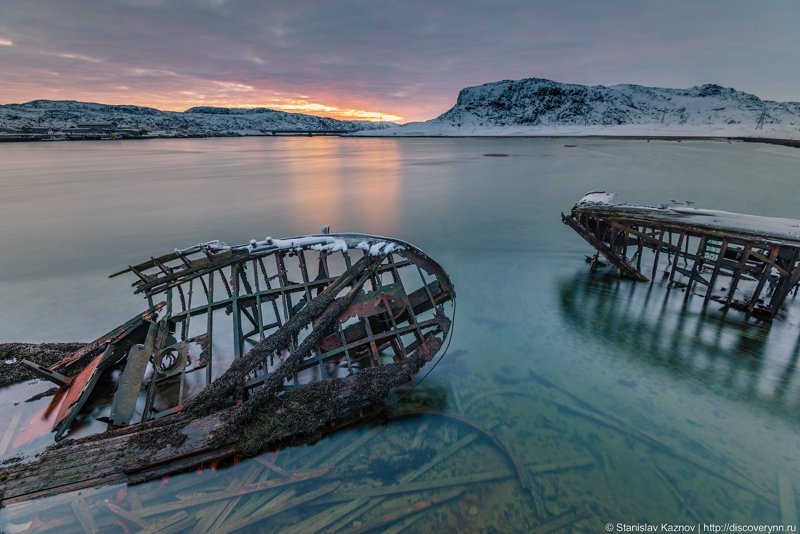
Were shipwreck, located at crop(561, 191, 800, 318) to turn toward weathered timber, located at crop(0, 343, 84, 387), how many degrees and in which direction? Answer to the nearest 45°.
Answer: approximately 45° to its left

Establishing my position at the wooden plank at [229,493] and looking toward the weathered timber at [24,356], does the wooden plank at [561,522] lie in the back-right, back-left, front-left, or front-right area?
back-right

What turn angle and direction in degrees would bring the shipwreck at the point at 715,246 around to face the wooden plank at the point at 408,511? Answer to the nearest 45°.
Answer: approximately 90° to its left

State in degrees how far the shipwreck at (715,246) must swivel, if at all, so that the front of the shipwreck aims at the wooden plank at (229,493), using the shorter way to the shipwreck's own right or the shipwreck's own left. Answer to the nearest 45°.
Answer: approximately 90° to the shipwreck's own left

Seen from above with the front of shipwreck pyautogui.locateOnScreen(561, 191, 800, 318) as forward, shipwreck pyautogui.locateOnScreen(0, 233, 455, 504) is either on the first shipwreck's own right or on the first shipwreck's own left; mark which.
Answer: on the first shipwreck's own left

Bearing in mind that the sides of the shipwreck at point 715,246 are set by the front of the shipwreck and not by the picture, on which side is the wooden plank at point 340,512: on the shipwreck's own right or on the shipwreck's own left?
on the shipwreck's own left

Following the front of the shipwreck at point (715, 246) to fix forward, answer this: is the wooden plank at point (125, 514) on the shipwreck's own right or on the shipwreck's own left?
on the shipwreck's own left

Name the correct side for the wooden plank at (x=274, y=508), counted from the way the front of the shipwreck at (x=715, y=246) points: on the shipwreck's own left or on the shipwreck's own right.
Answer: on the shipwreck's own left

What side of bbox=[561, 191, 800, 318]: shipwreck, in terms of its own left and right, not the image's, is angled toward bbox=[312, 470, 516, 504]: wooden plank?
left

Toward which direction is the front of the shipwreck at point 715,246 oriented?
to the viewer's left
